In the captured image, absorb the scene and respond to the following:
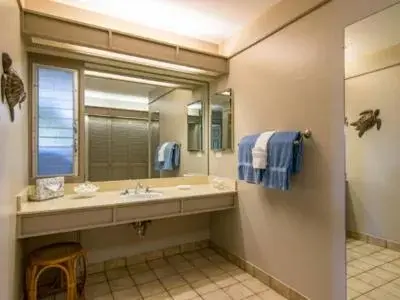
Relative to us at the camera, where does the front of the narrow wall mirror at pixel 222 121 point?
facing the viewer and to the left of the viewer

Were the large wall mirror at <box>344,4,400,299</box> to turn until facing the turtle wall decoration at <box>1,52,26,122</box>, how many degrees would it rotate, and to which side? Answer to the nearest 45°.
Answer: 0° — it already faces it

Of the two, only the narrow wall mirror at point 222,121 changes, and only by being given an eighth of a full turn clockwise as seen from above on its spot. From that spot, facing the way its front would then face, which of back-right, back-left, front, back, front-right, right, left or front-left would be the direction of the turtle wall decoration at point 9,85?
front-left

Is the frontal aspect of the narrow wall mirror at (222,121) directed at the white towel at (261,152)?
no

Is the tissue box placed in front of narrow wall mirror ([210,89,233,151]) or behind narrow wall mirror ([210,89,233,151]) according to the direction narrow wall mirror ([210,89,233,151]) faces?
in front

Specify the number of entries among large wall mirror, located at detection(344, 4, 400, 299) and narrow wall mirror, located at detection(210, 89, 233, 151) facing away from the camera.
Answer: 0

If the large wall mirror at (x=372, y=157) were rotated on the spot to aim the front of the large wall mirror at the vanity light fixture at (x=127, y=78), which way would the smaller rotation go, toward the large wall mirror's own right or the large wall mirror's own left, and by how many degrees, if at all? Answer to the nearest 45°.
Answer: approximately 45° to the large wall mirror's own right

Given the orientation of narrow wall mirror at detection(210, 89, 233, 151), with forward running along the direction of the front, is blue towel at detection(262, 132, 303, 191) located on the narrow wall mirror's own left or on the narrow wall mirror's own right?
on the narrow wall mirror's own left

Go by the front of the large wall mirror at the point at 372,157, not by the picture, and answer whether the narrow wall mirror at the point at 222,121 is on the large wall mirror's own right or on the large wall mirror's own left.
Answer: on the large wall mirror's own right

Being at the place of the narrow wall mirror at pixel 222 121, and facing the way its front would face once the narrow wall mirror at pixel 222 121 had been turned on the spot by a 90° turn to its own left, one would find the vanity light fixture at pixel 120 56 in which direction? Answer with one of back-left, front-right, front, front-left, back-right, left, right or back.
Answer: right

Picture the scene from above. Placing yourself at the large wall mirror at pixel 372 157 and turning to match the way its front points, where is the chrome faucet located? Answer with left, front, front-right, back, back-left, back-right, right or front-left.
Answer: front-right

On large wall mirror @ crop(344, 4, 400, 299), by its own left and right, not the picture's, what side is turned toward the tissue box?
front

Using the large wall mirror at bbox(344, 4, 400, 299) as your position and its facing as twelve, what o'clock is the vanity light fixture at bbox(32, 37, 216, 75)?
The vanity light fixture is roughly at 1 o'clock from the large wall mirror.

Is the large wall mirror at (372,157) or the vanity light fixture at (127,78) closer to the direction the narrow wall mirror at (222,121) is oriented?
the vanity light fixture
